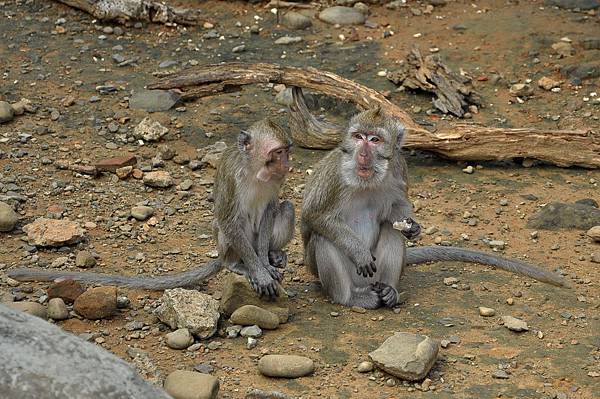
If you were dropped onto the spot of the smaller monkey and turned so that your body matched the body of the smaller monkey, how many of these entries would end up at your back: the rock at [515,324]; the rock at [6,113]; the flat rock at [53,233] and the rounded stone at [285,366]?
2

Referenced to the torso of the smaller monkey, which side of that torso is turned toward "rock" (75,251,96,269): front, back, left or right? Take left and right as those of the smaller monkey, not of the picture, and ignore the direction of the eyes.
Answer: back

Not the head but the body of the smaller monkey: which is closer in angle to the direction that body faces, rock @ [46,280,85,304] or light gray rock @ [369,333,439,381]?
the light gray rock

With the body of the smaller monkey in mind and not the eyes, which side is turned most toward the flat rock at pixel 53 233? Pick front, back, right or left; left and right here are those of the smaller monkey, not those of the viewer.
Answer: back

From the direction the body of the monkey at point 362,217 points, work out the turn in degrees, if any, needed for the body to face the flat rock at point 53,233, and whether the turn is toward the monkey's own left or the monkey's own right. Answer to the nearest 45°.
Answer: approximately 90° to the monkey's own right

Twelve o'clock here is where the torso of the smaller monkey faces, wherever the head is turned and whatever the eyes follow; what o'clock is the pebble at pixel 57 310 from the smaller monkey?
The pebble is roughly at 4 o'clock from the smaller monkey.

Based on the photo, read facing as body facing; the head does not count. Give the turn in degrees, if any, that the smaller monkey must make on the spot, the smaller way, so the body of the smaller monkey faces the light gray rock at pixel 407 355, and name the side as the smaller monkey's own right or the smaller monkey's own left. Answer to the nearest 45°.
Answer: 0° — it already faces it

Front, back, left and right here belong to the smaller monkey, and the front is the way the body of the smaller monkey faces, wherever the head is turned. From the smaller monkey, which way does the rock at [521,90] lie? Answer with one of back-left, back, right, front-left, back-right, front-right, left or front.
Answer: left

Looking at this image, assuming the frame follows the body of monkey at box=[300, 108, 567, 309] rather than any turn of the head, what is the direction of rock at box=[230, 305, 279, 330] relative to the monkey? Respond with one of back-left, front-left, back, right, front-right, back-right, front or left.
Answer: front-right

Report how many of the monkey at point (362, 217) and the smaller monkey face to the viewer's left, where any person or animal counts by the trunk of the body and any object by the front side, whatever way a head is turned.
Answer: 0

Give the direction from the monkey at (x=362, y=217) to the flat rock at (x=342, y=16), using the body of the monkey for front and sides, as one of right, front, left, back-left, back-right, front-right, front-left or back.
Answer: back

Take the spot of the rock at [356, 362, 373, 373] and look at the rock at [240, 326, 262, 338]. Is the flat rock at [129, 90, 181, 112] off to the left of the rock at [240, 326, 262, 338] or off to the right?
right

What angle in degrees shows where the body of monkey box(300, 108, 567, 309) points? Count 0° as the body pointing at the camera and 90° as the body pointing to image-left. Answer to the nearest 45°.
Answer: approximately 0°
